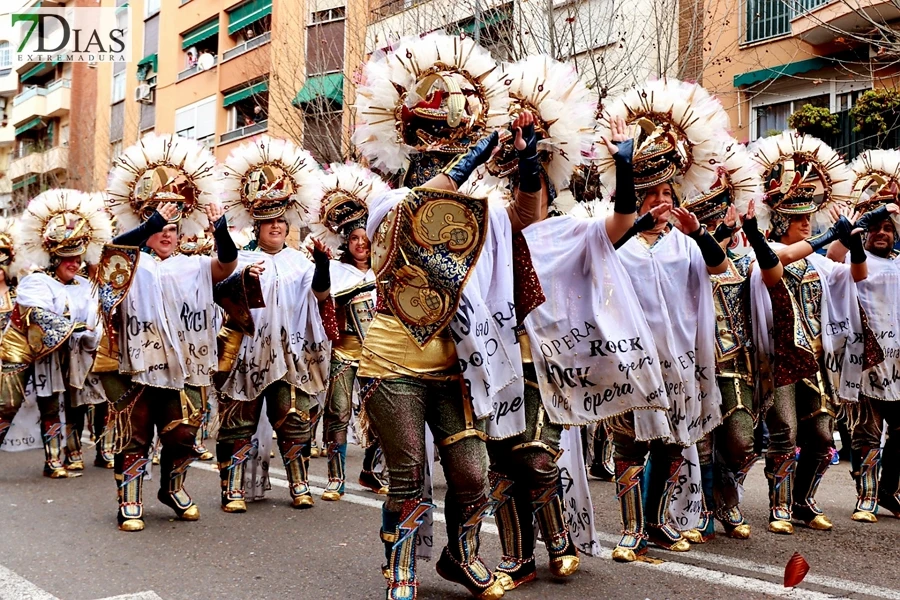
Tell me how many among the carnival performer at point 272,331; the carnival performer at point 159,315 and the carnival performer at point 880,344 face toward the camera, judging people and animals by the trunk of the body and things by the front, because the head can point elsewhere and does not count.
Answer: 3

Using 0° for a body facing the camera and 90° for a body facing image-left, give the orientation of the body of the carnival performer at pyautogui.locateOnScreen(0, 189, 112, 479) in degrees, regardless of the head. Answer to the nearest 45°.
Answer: approximately 315°

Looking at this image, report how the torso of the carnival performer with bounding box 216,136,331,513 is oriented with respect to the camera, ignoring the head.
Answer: toward the camera

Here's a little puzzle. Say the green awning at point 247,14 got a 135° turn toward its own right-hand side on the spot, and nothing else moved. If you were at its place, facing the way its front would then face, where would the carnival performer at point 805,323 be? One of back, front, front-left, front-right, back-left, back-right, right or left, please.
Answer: back

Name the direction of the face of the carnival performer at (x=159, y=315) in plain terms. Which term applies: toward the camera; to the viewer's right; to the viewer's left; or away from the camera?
toward the camera

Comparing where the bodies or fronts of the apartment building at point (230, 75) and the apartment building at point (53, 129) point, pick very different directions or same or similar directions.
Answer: same or similar directions

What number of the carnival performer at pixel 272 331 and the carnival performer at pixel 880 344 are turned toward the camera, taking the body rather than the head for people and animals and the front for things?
2

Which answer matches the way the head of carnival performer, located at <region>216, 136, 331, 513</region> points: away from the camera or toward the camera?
toward the camera

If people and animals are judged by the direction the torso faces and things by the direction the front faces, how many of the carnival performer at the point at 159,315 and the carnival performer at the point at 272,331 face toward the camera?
2

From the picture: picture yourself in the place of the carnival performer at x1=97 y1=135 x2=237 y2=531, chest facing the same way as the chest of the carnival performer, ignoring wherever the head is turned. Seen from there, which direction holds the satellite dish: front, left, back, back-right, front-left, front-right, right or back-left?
back

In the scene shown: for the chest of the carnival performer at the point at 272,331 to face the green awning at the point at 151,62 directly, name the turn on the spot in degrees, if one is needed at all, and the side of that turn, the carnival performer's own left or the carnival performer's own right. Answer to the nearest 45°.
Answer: approximately 180°

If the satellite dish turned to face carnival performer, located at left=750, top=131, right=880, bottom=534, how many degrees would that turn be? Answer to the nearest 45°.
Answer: approximately 45° to its left

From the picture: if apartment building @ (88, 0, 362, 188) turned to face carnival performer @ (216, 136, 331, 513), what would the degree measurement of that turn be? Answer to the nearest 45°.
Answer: approximately 45° to its left

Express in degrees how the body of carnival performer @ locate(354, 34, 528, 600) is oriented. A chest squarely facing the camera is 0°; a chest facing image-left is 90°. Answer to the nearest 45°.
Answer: approximately 315°
